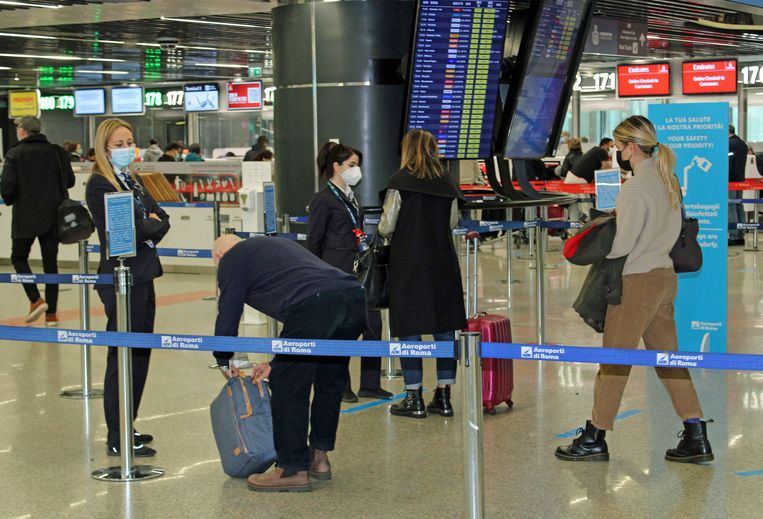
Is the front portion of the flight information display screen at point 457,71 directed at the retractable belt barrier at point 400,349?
yes

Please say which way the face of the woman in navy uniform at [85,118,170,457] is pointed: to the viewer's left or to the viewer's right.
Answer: to the viewer's right

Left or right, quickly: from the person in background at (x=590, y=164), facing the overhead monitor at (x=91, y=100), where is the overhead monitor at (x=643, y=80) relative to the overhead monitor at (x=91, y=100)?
right

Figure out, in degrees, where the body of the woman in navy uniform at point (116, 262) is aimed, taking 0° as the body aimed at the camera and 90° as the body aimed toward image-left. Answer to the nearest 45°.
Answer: approximately 315°

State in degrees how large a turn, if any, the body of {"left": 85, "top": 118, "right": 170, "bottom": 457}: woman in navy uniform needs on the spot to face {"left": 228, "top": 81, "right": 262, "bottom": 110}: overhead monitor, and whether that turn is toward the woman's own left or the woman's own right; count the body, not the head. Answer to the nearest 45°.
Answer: approximately 135° to the woman's own left

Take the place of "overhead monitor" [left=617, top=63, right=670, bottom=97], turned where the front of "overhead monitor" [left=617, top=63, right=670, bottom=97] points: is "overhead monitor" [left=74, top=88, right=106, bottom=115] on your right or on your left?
on your right

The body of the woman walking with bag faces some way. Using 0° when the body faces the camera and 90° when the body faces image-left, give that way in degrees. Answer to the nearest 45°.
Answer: approximately 90°

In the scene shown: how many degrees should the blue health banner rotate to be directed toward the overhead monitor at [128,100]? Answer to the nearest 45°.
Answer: approximately 135° to its right

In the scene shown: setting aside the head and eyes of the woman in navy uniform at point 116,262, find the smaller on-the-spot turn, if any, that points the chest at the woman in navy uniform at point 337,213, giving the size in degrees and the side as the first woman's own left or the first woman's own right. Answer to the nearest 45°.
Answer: approximately 90° to the first woman's own left

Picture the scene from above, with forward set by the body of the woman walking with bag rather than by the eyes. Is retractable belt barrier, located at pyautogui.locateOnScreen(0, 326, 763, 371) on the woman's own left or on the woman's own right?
on the woman's own left

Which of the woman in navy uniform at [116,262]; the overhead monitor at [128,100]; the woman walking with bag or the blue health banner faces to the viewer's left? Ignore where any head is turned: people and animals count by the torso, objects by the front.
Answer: the woman walking with bag

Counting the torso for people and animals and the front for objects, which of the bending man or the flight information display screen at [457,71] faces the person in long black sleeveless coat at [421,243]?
the flight information display screen
